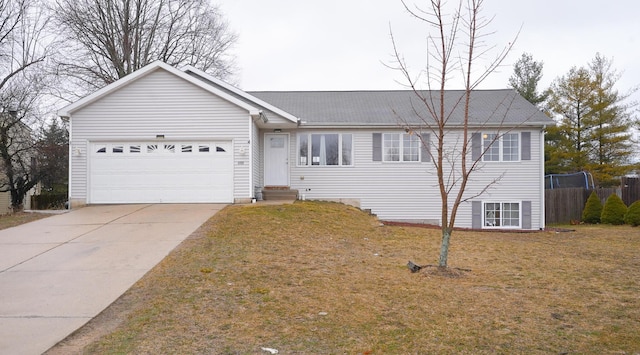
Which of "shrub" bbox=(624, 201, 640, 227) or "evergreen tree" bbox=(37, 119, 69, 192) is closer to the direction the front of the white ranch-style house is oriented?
the shrub

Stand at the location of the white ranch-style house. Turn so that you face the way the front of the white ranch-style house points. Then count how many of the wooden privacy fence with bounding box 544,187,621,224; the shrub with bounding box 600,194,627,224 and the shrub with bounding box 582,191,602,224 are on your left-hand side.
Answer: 3

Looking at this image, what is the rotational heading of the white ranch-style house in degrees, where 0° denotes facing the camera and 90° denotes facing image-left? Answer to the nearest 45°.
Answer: approximately 0°

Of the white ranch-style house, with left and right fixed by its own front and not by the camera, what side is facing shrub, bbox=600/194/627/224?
left

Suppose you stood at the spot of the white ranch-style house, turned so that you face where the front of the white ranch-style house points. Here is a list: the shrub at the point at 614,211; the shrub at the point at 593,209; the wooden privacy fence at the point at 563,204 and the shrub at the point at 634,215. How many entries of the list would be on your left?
4

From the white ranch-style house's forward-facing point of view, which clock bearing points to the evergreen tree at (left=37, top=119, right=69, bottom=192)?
The evergreen tree is roughly at 4 o'clock from the white ranch-style house.

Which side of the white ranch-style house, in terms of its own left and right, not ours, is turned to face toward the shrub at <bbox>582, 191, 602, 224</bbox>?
left

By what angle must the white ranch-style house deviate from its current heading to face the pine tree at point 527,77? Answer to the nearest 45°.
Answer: approximately 135° to its left

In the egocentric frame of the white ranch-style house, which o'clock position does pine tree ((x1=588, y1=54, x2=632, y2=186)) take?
The pine tree is roughly at 8 o'clock from the white ranch-style house.

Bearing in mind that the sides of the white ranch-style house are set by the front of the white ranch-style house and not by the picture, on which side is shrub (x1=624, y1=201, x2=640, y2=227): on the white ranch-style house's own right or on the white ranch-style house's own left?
on the white ranch-style house's own left

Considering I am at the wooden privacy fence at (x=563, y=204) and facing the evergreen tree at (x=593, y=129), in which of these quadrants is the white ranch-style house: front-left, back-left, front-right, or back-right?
back-left

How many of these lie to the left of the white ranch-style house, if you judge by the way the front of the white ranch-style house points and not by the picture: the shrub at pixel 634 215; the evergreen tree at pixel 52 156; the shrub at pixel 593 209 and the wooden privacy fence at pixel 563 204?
3

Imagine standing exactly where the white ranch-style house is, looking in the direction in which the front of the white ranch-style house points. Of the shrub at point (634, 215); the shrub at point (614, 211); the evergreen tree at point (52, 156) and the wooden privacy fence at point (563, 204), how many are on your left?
3

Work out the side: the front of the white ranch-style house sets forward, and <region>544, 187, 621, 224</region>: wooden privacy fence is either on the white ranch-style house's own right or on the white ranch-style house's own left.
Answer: on the white ranch-style house's own left
